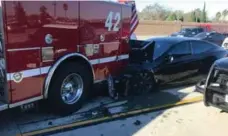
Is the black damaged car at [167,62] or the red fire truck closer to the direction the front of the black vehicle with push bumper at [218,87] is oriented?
the red fire truck

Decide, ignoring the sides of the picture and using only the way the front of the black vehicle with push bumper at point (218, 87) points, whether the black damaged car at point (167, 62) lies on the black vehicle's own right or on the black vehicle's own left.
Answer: on the black vehicle's own right

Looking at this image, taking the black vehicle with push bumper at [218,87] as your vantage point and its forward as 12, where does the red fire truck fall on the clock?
The red fire truck is roughly at 1 o'clock from the black vehicle with push bumper.

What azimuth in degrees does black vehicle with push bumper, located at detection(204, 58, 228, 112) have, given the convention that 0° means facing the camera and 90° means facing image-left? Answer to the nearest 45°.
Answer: approximately 45°

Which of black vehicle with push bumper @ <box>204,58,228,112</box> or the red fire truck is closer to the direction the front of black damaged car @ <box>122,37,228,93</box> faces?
the red fire truck

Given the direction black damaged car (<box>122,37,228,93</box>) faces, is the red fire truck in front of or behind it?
in front

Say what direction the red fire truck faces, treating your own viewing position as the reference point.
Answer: facing the viewer and to the left of the viewer

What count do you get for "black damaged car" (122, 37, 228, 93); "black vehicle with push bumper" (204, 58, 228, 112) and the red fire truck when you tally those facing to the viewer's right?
0

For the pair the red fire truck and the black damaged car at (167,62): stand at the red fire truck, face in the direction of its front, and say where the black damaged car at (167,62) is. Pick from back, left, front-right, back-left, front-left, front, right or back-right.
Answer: back

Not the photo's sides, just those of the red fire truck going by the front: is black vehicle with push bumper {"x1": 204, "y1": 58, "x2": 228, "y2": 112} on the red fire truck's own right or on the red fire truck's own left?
on the red fire truck's own left
